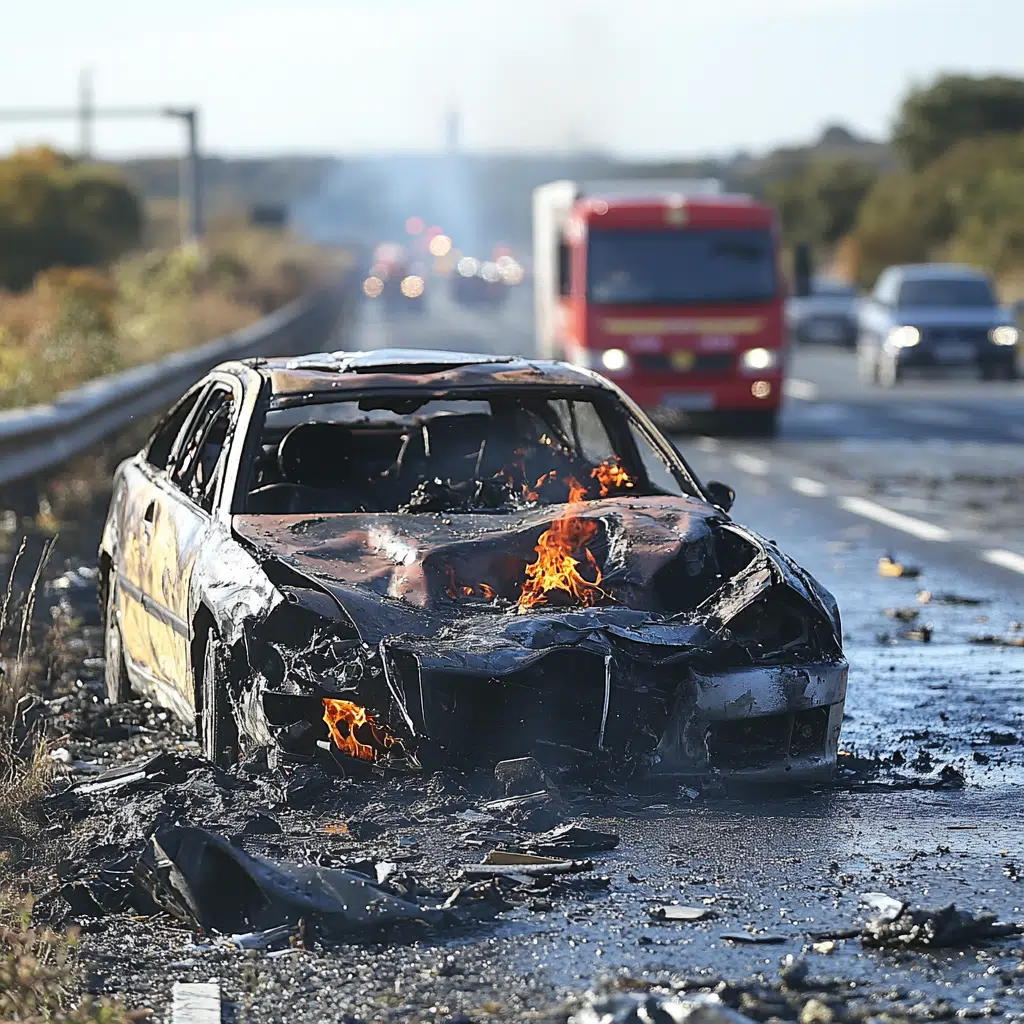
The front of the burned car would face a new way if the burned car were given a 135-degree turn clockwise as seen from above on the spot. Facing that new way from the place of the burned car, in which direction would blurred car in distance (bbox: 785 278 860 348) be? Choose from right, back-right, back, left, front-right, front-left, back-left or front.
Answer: right

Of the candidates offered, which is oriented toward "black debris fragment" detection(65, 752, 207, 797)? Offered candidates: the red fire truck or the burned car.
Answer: the red fire truck

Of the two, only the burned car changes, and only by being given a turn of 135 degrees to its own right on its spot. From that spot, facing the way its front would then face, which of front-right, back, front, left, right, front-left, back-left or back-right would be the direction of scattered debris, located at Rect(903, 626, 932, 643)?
back-right

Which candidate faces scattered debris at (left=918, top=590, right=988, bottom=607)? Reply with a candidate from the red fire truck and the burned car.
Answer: the red fire truck

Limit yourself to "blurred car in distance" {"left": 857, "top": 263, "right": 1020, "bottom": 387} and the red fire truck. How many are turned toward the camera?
2

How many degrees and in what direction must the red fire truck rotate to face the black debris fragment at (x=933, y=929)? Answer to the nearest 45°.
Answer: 0° — it already faces it

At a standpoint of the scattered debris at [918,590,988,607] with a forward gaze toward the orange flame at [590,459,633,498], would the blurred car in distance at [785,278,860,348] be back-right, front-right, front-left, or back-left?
back-right

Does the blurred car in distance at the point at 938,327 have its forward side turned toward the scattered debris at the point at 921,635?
yes

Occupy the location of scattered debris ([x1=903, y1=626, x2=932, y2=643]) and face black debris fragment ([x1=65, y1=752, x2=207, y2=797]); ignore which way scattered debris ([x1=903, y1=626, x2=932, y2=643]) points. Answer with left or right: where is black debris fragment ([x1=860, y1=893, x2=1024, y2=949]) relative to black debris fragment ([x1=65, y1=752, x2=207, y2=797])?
left

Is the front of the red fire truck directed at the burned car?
yes

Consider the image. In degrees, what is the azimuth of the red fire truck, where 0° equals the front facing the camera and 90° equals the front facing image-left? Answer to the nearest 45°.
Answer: approximately 0°
